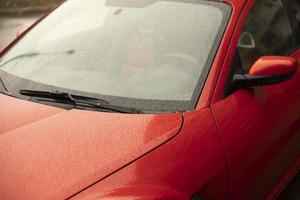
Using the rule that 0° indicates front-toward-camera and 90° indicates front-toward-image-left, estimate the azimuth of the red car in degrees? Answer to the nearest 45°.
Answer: approximately 45°
